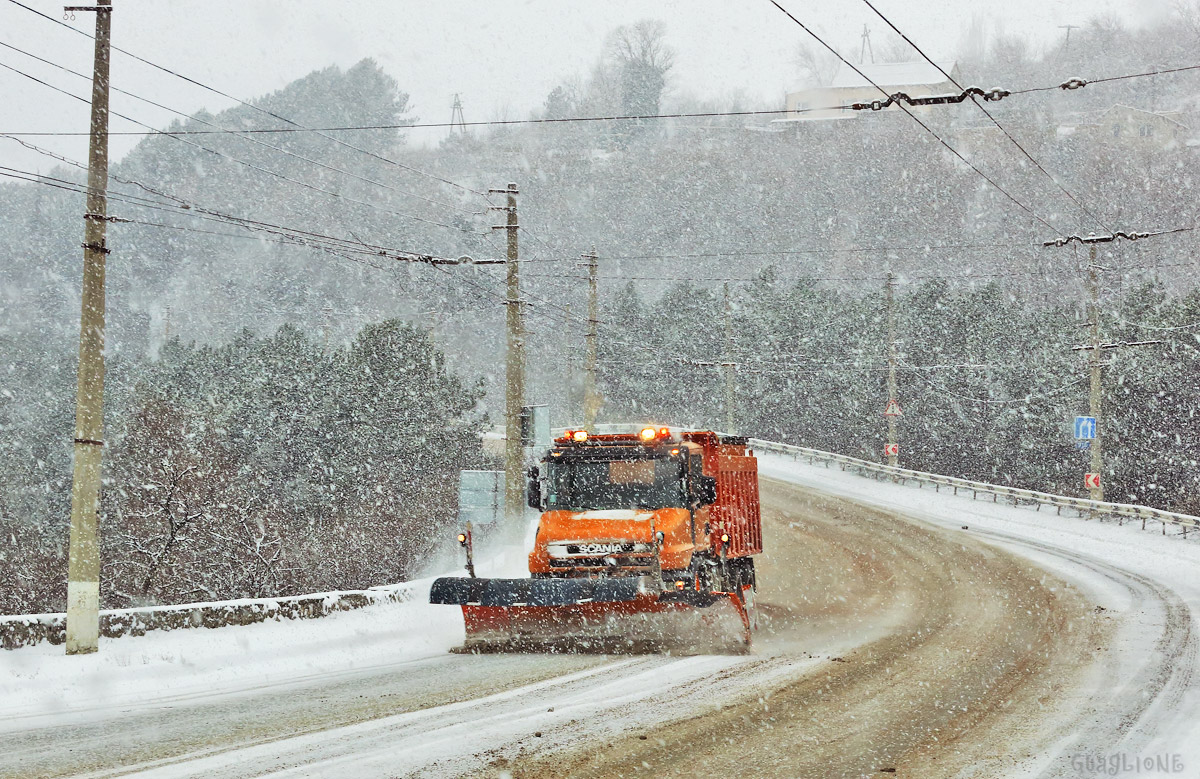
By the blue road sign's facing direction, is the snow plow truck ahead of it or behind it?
ahead

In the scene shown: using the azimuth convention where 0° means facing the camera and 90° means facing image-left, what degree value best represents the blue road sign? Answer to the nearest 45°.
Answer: approximately 0°

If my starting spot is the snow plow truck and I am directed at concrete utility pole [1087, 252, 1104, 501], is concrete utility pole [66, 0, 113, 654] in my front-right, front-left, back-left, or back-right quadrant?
back-left

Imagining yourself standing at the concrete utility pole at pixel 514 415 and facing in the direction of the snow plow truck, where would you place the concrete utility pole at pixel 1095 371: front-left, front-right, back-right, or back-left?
back-left

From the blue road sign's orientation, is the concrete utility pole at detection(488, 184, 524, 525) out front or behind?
out front

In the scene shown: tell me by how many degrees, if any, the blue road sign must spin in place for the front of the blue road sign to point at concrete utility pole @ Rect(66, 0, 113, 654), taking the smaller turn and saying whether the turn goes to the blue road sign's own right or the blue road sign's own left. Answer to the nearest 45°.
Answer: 0° — it already faces it
